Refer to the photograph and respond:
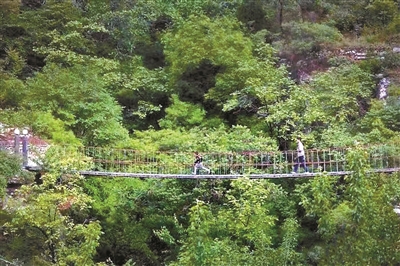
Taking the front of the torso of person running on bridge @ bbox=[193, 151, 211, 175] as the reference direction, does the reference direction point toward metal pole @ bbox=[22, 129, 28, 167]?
yes

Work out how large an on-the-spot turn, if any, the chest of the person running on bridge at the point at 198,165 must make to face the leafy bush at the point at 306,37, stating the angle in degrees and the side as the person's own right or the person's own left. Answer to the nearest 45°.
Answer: approximately 135° to the person's own right

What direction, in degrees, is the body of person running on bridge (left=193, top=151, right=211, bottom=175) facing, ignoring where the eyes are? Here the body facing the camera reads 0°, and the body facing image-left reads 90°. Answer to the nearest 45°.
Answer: approximately 90°

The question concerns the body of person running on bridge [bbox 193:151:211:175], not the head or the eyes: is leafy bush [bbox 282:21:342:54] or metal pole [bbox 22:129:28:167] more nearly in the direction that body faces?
the metal pole
